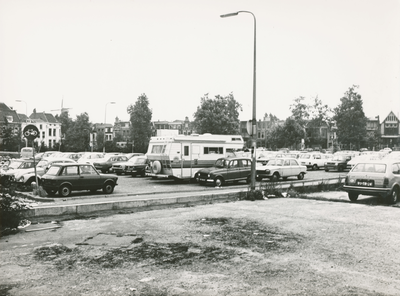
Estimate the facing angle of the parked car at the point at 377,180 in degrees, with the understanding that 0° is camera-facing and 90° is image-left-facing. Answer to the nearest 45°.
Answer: approximately 225°

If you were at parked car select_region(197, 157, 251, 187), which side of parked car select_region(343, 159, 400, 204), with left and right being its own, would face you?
left

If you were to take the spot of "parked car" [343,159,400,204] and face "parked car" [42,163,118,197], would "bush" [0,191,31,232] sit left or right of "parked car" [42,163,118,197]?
left

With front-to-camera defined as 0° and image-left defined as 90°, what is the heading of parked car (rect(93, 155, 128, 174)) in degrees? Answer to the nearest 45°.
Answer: approximately 45°

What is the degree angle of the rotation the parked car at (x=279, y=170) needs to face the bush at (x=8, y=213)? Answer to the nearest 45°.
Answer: approximately 45° to its left

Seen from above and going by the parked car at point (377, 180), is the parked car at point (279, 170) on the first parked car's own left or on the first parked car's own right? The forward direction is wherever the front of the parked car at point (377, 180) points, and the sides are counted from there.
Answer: on the first parked car's own left
